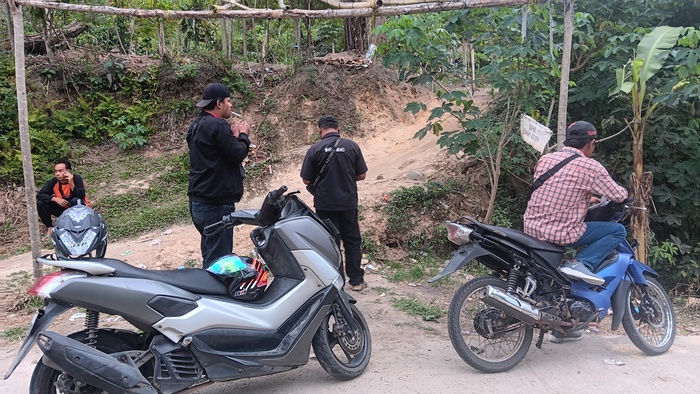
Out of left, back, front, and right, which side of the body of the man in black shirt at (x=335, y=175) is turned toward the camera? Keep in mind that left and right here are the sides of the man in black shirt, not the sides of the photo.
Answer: back

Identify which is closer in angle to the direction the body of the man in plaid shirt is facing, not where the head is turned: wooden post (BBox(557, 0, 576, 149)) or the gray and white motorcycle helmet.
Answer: the wooden post

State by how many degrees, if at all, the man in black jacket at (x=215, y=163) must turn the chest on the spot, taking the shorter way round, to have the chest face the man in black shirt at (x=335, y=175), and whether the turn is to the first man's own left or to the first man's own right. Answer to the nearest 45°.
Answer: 0° — they already face them

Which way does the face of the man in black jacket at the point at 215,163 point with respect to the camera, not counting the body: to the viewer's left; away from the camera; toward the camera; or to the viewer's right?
to the viewer's right
